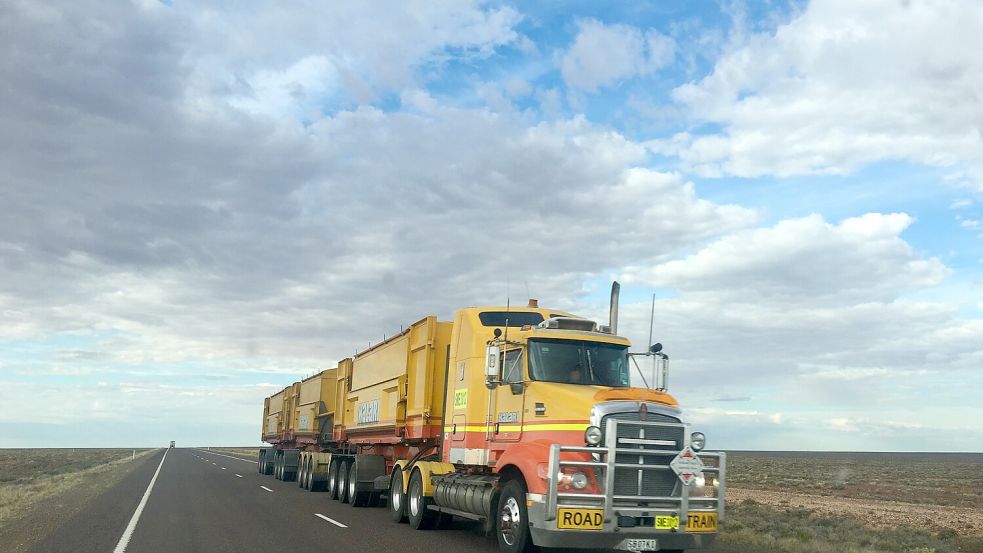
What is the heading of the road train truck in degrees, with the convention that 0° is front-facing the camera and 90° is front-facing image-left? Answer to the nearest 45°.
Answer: approximately 315°
